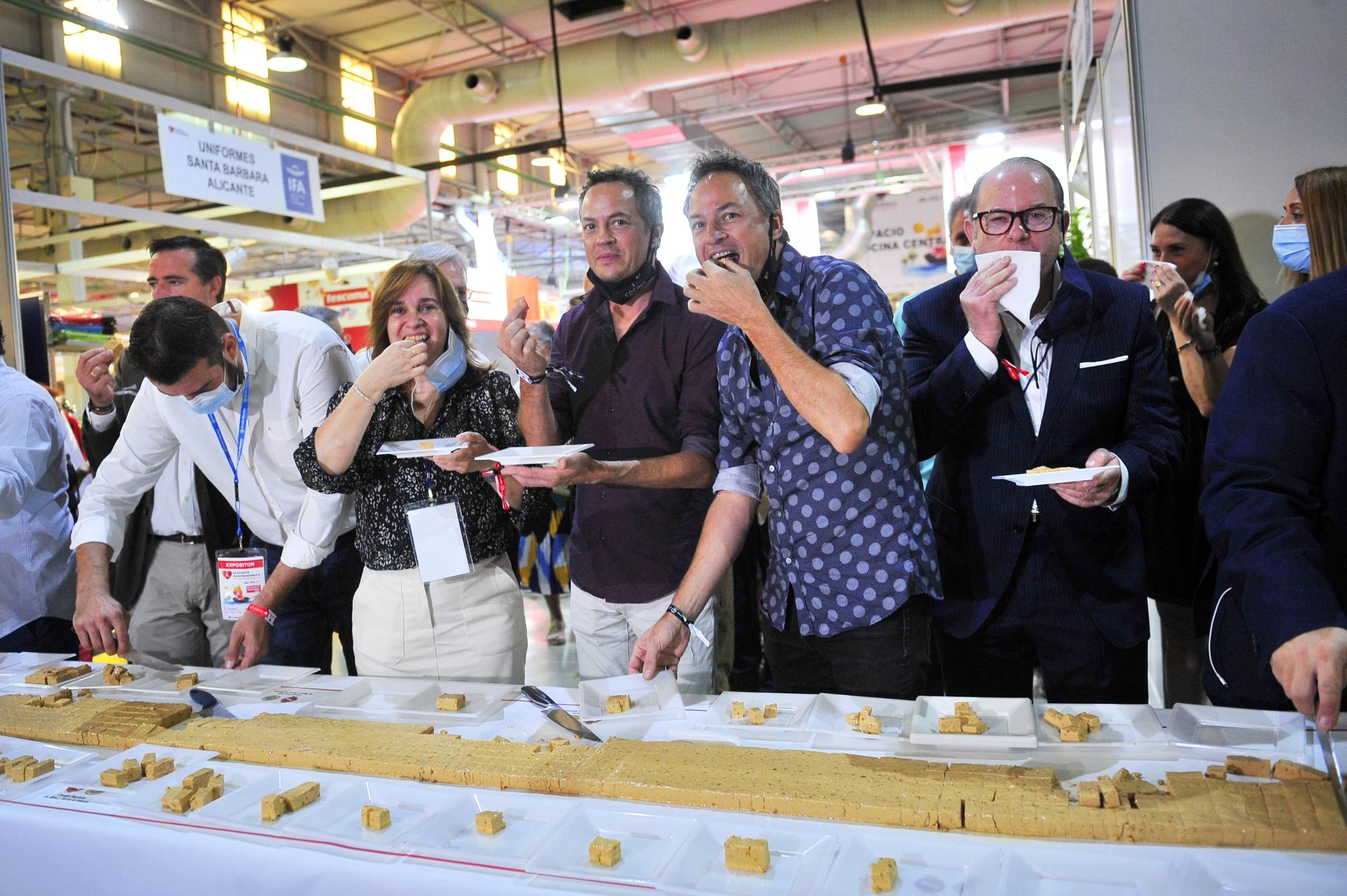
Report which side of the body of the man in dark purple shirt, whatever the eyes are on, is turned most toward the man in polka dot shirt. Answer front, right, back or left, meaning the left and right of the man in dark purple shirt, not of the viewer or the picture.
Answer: left

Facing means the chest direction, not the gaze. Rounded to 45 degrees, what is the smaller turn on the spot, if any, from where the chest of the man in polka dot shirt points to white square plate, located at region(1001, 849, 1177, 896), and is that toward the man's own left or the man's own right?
approximately 45° to the man's own left

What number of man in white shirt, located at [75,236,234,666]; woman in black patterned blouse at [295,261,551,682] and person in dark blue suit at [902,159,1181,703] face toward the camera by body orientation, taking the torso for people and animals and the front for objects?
3

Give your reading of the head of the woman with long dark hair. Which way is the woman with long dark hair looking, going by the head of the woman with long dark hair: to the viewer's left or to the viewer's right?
to the viewer's left

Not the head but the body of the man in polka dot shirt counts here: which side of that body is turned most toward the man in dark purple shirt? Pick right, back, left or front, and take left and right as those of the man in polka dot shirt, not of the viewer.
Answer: right

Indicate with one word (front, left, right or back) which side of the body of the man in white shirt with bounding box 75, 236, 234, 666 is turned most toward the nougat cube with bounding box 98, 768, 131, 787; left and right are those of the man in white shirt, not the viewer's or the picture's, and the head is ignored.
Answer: front

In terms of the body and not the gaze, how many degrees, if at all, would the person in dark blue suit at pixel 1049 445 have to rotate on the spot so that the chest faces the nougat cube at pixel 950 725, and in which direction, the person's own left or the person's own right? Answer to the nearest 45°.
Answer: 0° — they already face it

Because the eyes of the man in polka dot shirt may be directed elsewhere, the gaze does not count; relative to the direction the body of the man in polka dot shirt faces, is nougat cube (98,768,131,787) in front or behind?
in front

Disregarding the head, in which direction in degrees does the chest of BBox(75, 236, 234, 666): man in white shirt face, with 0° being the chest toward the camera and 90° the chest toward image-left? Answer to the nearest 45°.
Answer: approximately 0°

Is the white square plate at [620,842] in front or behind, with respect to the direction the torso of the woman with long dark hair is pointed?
in front

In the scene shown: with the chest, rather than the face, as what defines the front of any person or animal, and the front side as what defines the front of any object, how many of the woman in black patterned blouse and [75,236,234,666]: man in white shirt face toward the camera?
2

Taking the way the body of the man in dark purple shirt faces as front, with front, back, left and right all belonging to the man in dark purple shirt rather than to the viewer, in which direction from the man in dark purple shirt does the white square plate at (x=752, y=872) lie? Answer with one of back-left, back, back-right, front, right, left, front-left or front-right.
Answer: front-left
